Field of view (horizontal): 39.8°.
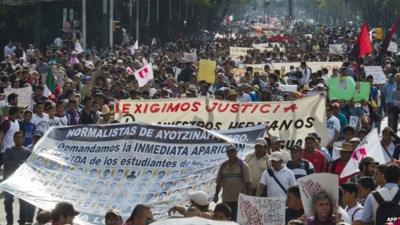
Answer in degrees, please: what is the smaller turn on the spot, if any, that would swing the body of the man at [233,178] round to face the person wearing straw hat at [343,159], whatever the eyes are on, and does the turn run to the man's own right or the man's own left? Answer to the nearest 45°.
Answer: approximately 90° to the man's own left

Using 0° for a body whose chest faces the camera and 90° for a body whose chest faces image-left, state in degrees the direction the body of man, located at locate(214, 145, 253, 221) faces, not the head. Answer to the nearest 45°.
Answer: approximately 0°
